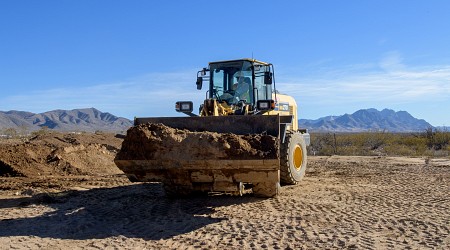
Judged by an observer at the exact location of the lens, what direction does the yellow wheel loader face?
facing the viewer and to the left of the viewer

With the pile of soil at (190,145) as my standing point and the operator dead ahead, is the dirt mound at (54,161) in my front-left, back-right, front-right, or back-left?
front-left

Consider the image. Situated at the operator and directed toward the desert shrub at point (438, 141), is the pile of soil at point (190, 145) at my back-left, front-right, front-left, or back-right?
back-right

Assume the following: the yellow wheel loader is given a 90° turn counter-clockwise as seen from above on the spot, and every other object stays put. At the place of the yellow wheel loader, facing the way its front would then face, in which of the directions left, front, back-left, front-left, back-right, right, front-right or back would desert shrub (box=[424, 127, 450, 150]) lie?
left

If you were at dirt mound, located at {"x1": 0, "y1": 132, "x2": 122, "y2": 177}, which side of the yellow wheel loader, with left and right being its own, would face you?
right
